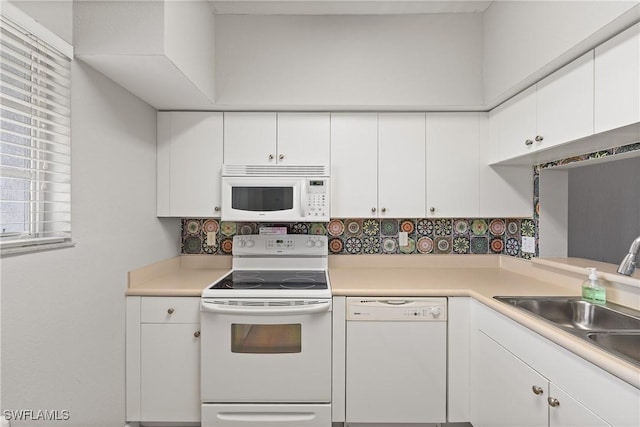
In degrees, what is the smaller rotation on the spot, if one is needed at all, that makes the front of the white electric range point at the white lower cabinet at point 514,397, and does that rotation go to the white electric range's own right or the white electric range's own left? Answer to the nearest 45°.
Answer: approximately 45° to the white electric range's own left

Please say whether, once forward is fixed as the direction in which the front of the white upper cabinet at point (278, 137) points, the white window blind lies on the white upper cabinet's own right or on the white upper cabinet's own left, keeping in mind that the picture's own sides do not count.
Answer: on the white upper cabinet's own right

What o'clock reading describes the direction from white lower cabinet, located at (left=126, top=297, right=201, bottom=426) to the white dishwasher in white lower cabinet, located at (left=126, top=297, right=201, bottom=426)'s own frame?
The white dishwasher is roughly at 10 o'clock from the white lower cabinet.
